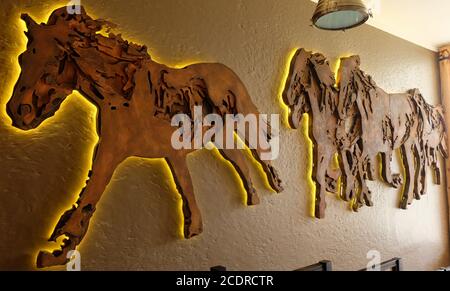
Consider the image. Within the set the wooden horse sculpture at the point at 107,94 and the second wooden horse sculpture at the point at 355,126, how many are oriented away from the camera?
0

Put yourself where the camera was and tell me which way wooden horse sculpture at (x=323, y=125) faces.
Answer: facing the viewer and to the left of the viewer

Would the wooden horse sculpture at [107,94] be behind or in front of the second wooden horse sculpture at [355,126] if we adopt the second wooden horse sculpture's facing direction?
in front

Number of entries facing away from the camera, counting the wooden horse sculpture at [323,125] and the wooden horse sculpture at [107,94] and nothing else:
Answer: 0

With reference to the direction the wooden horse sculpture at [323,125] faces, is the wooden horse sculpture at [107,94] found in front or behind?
in front

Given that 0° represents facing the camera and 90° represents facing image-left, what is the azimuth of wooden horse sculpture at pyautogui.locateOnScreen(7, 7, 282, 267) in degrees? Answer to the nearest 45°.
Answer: approximately 45°
